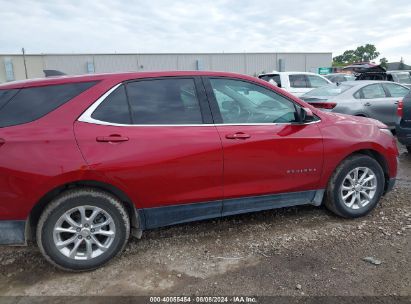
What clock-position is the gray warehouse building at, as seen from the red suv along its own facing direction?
The gray warehouse building is roughly at 9 o'clock from the red suv.

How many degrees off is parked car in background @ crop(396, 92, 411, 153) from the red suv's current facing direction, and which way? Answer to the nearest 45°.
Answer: approximately 45° to its left

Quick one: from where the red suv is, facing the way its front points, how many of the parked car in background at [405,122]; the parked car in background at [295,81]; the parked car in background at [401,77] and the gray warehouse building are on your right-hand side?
0

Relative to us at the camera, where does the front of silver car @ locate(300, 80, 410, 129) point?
facing away from the viewer and to the right of the viewer

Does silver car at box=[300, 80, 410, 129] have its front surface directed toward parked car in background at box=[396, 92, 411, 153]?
no

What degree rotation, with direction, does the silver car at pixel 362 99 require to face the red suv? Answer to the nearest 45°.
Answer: approximately 135° to its right

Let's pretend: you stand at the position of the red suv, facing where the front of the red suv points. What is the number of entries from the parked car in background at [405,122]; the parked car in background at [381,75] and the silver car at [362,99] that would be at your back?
0

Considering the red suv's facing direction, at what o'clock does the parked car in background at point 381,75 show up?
The parked car in background is roughly at 10 o'clock from the red suv.

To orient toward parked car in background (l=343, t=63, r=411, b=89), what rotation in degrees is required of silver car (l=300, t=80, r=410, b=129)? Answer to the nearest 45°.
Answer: approximately 45° to its left

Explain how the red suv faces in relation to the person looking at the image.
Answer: facing to the right of the viewer

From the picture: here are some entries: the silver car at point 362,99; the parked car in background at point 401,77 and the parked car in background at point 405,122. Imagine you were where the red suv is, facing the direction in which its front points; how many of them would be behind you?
0

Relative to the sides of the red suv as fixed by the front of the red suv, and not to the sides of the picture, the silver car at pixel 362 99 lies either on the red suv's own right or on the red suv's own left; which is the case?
on the red suv's own left

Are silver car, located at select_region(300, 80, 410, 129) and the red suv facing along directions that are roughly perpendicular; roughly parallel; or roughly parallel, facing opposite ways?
roughly parallel

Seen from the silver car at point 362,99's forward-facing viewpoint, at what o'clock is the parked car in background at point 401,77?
The parked car in background is roughly at 11 o'clock from the silver car.

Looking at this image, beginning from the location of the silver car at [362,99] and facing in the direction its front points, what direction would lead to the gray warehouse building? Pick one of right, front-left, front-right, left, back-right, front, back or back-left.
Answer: left

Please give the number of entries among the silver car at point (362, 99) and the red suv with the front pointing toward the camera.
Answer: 0

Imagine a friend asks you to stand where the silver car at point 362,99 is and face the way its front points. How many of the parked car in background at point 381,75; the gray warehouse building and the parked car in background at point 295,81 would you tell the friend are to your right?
0
